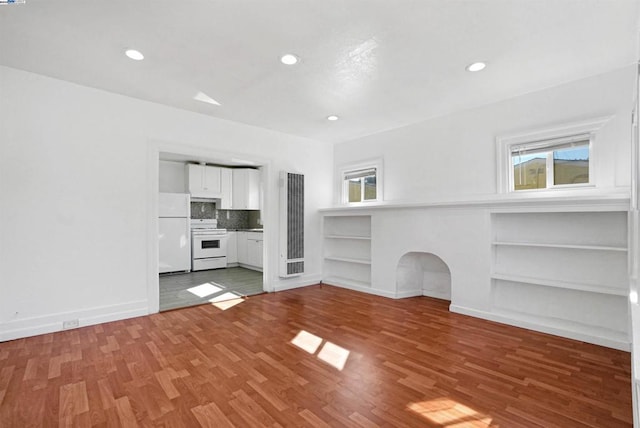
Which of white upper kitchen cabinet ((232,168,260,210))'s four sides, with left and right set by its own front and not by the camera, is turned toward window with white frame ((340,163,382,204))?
left

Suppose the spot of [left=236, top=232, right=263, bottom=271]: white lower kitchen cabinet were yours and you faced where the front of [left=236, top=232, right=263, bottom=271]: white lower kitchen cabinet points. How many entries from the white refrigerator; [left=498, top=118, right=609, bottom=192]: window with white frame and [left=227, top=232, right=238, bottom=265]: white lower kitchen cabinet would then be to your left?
1

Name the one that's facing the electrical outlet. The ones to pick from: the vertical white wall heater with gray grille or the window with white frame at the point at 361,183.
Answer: the window with white frame

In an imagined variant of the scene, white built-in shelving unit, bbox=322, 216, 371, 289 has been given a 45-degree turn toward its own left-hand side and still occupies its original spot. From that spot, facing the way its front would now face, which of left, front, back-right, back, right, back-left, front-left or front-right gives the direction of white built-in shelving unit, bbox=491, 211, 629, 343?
front-left

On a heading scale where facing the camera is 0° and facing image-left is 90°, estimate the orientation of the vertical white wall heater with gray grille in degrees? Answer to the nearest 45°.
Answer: approximately 315°

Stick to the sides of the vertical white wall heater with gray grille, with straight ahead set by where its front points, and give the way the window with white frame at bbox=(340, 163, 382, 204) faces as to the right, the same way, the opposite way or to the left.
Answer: to the right

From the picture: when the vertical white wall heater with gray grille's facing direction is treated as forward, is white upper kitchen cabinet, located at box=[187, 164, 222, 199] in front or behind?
behind

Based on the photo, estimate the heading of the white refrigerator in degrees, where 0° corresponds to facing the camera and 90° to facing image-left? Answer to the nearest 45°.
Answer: approximately 0°

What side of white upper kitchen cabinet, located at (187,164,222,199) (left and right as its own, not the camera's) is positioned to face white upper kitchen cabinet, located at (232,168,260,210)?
left

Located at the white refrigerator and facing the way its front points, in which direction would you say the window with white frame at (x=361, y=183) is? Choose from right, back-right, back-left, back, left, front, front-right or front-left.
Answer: front-left

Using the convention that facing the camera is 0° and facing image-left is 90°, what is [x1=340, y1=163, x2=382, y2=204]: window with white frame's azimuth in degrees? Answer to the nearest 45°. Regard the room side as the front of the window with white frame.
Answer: approximately 45°

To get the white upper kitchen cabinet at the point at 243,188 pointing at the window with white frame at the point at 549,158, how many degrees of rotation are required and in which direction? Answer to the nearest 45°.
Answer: approximately 90° to its left
